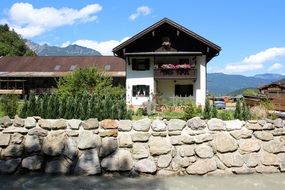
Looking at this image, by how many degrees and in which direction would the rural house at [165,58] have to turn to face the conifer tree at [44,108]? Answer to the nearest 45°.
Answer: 0° — it already faces it

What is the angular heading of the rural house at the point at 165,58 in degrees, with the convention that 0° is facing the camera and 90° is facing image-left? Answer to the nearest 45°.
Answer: approximately 0°

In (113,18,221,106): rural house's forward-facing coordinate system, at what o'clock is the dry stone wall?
The dry stone wall is roughly at 12 o'clock from the rural house.
